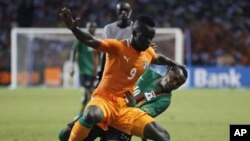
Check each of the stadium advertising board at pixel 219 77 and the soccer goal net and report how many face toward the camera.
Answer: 2

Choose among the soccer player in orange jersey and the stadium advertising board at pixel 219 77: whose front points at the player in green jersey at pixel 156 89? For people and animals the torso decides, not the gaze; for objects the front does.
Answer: the stadium advertising board

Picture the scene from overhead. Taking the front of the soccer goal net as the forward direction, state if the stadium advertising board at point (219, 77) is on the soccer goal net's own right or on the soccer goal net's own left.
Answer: on the soccer goal net's own left

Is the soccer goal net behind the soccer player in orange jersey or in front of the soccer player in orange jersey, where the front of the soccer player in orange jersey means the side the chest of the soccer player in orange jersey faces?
behind

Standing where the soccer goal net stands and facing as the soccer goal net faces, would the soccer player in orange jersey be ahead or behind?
ahead

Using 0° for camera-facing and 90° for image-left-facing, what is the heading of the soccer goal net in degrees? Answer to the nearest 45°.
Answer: approximately 0°

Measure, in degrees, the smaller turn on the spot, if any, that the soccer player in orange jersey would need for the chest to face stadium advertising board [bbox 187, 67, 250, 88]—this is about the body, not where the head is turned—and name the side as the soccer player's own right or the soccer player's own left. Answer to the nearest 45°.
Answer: approximately 135° to the soccer player's own left
